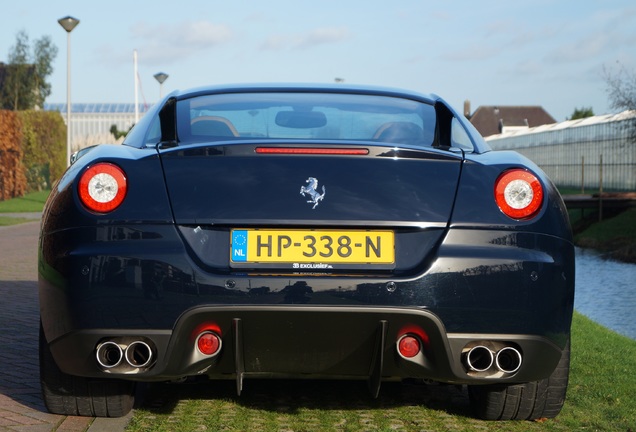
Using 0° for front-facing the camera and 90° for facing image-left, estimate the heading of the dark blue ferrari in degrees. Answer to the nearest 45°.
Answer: approximately 180°
